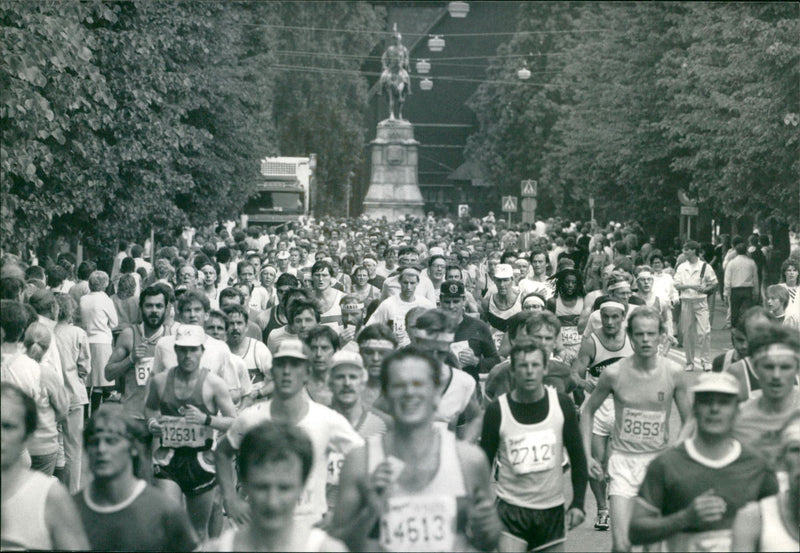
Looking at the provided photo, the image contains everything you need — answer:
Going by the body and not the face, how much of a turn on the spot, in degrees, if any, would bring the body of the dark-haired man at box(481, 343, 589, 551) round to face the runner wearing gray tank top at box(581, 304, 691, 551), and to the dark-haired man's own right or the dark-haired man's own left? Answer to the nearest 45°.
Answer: approximately 135° to the dark-haired man's own left

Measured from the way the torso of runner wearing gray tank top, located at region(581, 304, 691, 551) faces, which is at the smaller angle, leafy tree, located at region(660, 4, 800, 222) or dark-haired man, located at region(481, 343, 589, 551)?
the dark-haired man

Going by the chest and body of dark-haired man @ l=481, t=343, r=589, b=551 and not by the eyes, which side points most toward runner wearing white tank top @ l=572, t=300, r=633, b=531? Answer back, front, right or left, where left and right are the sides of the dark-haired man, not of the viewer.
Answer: back

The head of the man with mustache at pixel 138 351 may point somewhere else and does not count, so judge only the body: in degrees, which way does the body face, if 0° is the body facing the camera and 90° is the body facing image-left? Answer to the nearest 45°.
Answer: approximately 0°

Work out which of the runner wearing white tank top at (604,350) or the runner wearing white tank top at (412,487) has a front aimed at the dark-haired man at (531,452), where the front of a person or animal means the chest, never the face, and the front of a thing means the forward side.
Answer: the runner wearing white tank top at (604,350)

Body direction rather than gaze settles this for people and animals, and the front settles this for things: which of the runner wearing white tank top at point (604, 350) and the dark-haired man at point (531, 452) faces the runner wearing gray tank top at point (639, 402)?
the runner wearing white tank top at point (604, 350)

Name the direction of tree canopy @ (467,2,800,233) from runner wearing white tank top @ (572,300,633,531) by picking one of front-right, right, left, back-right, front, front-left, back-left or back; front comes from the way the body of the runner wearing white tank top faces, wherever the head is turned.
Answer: back

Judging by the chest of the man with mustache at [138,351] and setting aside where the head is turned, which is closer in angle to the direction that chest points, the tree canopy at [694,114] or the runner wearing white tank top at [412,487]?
the runner wearing white tank top

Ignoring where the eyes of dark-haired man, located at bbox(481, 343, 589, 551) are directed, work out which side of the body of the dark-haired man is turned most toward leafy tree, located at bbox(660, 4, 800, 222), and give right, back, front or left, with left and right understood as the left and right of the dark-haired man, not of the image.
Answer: back
